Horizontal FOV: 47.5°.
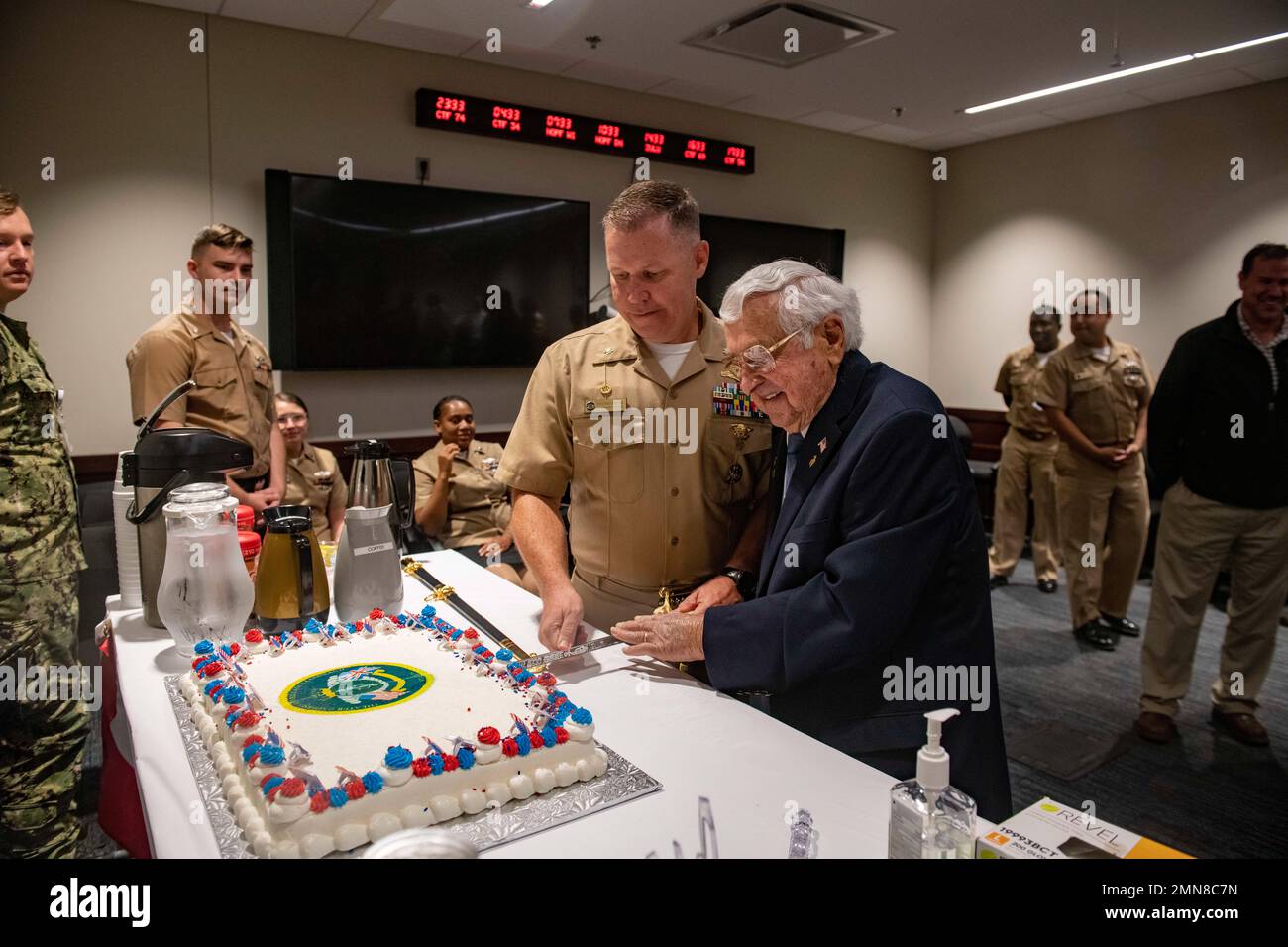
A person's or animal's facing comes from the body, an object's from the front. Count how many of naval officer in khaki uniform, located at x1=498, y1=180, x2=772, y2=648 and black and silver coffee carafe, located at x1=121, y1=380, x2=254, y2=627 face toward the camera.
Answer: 1

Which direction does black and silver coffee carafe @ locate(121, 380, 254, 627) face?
to the viewer's right

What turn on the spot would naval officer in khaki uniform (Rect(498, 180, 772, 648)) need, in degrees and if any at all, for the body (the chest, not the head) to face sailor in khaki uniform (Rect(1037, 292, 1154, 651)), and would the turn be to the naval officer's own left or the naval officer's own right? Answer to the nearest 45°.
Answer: approximately 135° to the naval officer's own left

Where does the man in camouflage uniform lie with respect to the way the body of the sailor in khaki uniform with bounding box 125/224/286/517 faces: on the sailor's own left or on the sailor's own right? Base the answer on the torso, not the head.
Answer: on the sailor's own right

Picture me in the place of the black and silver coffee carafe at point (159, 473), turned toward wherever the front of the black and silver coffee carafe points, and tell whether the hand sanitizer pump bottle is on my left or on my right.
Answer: on my right
